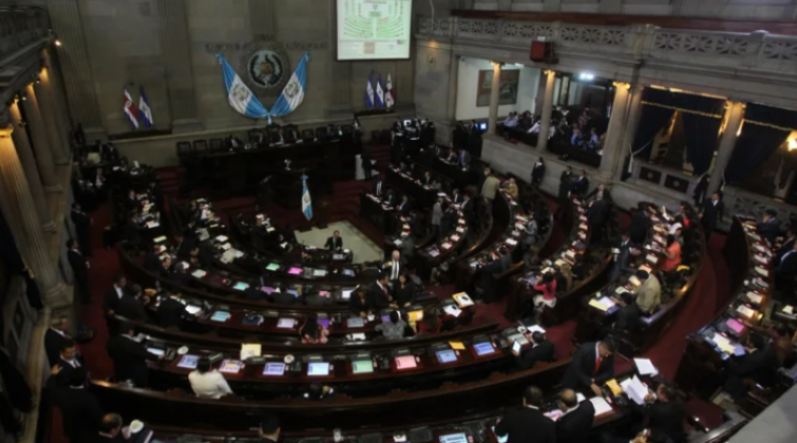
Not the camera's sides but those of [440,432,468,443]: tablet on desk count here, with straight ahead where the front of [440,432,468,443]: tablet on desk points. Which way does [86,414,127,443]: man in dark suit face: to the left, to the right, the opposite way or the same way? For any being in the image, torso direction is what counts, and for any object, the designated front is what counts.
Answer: the opposite way

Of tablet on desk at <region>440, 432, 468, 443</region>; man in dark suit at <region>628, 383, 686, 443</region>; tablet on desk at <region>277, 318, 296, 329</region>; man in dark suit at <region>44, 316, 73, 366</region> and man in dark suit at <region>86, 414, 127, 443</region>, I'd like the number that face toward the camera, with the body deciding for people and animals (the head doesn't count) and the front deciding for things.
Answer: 2

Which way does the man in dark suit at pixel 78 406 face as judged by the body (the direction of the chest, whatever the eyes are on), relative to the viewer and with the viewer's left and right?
facing away from the viewer

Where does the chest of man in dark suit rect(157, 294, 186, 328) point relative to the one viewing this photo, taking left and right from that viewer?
facing away from the viewer and to the right of the viewer

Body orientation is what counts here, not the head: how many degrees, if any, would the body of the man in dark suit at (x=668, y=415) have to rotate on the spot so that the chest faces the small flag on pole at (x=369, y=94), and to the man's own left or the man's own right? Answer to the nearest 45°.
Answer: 0° — they already face it

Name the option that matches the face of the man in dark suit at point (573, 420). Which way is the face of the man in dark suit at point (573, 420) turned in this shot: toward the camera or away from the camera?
away from the camera

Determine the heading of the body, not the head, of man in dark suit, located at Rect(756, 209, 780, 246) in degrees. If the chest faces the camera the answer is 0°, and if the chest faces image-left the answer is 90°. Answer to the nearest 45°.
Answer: approximately 90°

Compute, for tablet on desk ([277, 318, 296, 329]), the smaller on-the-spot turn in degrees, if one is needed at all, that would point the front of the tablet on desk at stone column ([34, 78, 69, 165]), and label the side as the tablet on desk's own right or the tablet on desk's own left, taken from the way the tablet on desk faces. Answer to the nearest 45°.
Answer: approximately 135° to the tablet on desk's own right

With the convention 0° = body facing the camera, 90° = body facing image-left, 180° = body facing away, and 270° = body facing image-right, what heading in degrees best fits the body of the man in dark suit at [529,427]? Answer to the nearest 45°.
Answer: approximately 180°

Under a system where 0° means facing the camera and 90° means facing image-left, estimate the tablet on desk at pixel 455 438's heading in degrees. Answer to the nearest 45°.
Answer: approximately 0°

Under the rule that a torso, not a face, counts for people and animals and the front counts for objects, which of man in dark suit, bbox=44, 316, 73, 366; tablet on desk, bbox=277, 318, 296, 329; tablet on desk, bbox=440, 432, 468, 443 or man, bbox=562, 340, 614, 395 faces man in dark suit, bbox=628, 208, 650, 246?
man in dark suit, bbox=44, 316, 73, 366

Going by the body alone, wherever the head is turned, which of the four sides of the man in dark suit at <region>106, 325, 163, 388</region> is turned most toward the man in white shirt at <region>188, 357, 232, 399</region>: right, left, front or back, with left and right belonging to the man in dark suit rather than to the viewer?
right

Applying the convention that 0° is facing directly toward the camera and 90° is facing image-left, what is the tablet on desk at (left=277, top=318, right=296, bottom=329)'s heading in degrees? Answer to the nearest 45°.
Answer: approximately 0°

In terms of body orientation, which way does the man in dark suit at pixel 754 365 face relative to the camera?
to the viewer's left

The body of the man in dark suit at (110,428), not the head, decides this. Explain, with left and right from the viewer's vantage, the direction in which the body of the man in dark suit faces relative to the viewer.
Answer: facing away from the viewer and to the right of the viewer
